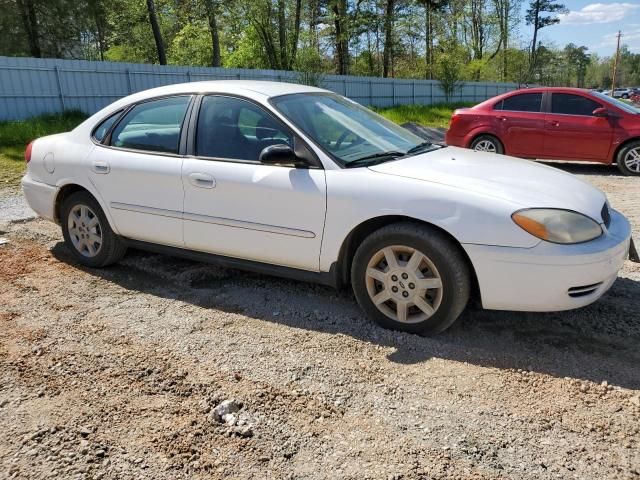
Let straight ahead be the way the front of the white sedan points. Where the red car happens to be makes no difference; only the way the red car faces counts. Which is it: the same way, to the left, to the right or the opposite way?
the same way

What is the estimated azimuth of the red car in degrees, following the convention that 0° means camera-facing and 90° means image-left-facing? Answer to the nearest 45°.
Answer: approximately 270°

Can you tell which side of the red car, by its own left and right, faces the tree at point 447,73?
left

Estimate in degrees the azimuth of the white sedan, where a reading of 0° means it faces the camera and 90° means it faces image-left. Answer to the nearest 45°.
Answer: approximately 315°

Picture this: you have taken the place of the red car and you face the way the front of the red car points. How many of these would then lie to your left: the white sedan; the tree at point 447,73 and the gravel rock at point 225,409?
1

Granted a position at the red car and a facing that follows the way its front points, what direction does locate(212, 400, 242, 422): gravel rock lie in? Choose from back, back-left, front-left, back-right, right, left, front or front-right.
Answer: right

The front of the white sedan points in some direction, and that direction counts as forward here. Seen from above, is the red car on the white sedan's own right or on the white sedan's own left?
on the white sedan's own left

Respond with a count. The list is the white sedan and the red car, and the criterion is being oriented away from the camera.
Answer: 0

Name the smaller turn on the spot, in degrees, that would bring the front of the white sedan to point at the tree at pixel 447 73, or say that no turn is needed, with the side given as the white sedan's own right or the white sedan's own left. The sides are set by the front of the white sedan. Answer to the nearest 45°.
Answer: approximately 135° to the white sedan's own left

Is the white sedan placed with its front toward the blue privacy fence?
no

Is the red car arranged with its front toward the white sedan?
no
